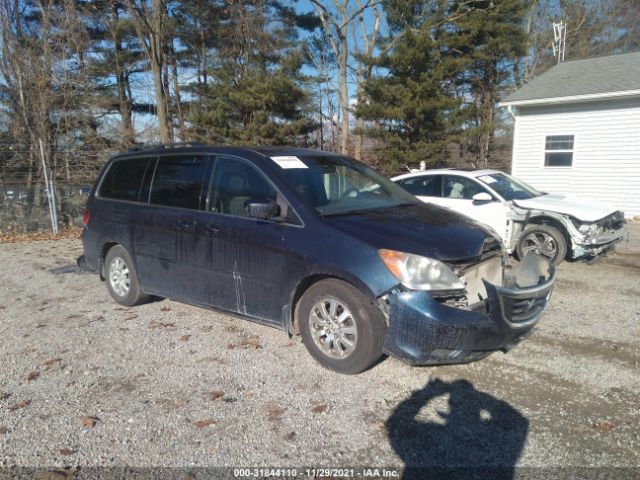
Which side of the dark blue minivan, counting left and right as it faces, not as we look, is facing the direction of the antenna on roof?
left

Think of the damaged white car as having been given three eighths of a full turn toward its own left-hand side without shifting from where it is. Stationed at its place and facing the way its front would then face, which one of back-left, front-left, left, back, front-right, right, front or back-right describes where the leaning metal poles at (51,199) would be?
left

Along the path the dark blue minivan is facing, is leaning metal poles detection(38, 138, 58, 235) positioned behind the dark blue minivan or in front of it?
behind

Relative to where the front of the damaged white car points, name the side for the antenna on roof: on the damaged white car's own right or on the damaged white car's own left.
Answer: on the damaged white car's own left

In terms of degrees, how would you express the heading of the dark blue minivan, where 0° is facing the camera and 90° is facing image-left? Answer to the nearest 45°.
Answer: approximately 315°

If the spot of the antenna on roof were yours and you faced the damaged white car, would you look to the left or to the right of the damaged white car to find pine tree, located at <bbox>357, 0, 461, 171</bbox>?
right

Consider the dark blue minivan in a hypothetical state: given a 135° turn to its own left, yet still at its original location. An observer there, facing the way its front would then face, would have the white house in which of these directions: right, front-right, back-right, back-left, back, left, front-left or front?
front-right

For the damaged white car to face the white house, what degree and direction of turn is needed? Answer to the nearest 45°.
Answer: approximately 135° to its left
